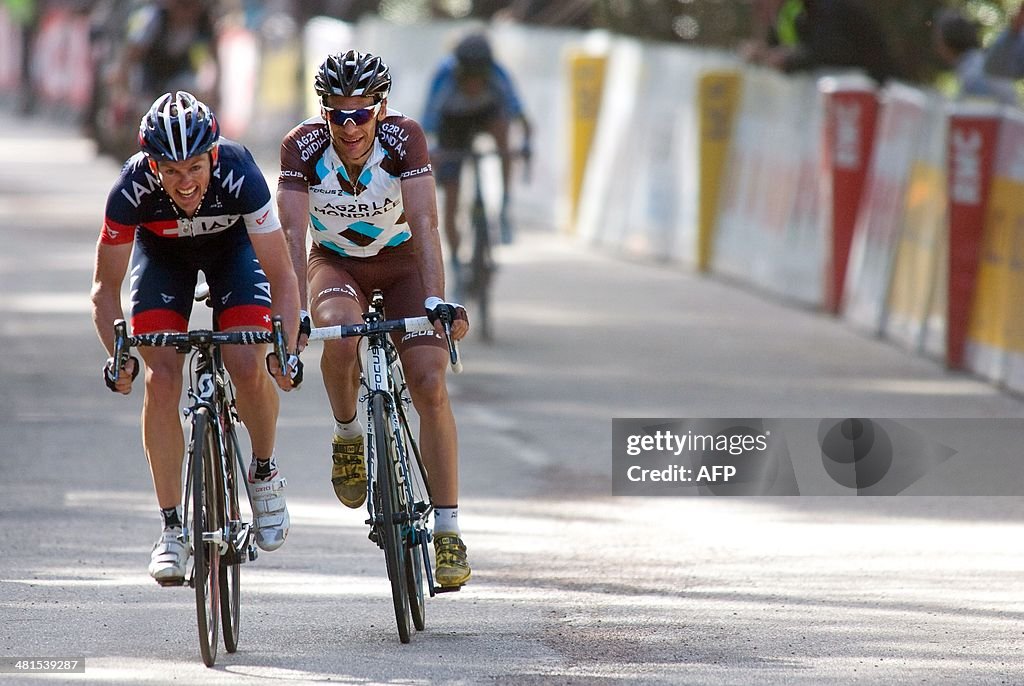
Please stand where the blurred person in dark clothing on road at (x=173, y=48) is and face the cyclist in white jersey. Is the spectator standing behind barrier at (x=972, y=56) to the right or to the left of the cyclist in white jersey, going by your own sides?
left

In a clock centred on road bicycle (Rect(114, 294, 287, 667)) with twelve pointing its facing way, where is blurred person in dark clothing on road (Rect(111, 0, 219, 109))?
The blurred person in dark clothing on road is roughly at 6 o'clock from the road bicycle.

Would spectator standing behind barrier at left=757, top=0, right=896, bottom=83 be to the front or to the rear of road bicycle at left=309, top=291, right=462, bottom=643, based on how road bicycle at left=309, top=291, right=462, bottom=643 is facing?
to the rear

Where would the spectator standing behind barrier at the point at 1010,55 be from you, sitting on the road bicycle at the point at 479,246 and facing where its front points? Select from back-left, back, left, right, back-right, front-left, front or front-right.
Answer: left

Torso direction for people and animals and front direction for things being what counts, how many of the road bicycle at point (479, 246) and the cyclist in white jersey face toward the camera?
2

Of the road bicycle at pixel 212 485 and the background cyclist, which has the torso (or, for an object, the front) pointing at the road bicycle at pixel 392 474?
the background cyclist

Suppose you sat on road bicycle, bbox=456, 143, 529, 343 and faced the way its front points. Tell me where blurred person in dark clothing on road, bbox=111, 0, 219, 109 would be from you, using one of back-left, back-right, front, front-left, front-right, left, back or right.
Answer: back-right

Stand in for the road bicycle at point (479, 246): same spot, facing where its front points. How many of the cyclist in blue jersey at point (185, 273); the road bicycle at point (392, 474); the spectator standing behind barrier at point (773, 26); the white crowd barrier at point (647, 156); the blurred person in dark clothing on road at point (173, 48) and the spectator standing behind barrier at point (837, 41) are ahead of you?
2

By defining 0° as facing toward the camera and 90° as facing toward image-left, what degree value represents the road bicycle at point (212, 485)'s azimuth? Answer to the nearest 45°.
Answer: approximately 0°
